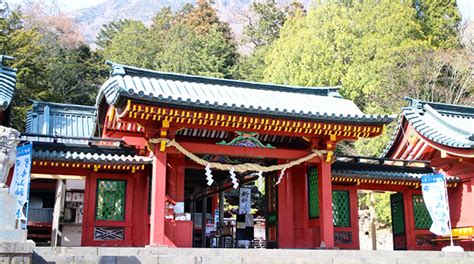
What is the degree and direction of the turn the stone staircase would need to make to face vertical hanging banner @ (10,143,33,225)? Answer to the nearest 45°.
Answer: approximately 90° to its right

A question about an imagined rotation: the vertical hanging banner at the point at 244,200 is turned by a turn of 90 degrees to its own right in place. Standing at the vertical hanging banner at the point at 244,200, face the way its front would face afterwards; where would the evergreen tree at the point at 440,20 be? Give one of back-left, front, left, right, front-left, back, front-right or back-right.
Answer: back-right

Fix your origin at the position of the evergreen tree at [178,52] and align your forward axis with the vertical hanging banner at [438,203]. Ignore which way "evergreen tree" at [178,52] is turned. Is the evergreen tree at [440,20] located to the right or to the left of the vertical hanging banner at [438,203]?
left

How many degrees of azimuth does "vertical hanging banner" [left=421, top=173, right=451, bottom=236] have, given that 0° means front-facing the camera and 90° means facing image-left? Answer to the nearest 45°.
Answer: approximately 0°

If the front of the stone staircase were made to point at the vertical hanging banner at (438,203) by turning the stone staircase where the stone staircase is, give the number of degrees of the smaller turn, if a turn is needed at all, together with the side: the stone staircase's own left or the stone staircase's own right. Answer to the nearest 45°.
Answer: approximately 135° to the stone staircase's own left

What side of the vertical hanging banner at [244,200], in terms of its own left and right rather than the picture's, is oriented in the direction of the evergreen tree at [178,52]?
back

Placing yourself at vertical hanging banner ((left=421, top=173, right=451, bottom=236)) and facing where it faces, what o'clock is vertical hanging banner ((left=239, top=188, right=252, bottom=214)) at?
vertical hanging banner ((left=239, top=188, right=252, bottom=214)) is roughly at 4 o'clock from vertical hanging banner ((left=421, top=173, right=451, bottom=236)).

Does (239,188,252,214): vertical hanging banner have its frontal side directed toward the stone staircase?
yes
